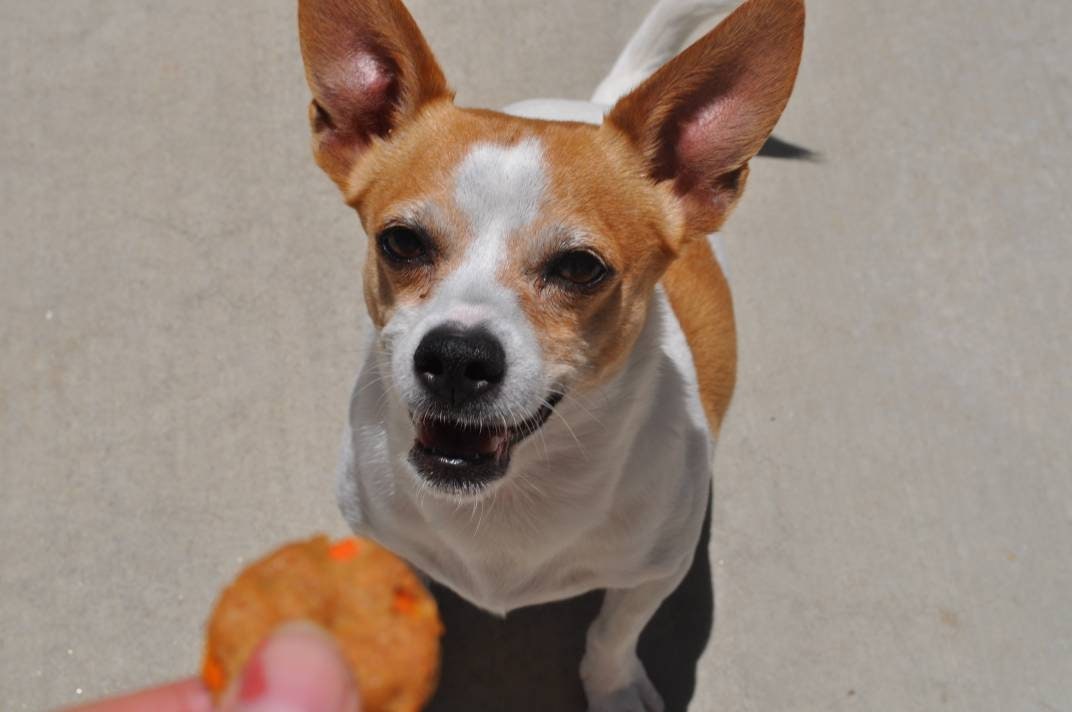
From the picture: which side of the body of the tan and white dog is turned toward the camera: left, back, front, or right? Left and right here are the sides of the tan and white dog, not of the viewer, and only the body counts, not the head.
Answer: front
